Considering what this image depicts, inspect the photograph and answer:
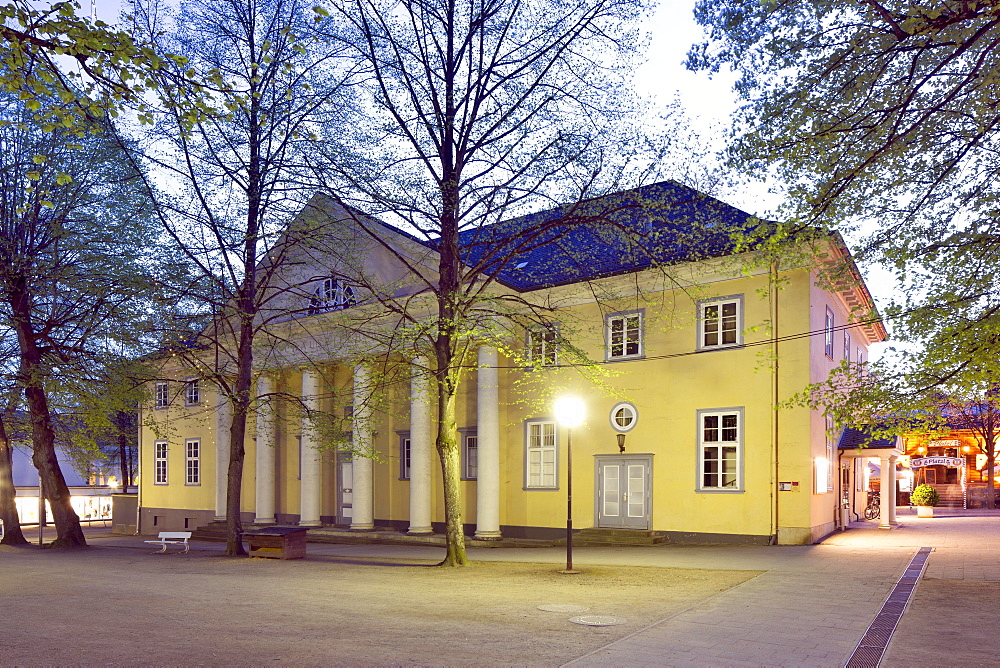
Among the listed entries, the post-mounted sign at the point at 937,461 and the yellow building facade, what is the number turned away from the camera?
0

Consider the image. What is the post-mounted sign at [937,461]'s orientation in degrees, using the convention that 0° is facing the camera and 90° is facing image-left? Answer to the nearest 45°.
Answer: approximately 0°

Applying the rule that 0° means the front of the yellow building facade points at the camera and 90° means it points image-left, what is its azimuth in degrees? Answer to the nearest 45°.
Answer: approximately 45°

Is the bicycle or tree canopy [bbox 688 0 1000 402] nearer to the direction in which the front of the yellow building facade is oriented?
the tree canopy

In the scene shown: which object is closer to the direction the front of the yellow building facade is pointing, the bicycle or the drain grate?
the drain grate

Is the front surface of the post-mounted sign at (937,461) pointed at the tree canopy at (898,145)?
yes

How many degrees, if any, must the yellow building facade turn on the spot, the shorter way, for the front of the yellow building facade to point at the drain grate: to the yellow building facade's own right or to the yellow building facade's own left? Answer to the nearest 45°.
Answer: approximately 45° to the yellow building facade's own left
